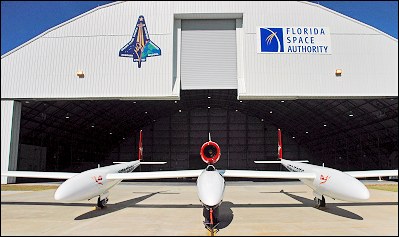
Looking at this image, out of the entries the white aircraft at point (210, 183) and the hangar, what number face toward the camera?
2

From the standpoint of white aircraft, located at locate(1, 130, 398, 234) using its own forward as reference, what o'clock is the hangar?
The hangar is roughly at 6 o'clock from the white aircraft.

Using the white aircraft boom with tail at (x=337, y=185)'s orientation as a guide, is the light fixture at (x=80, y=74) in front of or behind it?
behind

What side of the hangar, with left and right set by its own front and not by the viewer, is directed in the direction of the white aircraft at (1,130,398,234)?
front

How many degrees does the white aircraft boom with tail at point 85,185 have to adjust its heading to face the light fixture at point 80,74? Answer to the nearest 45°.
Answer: approximately 135° to its right
